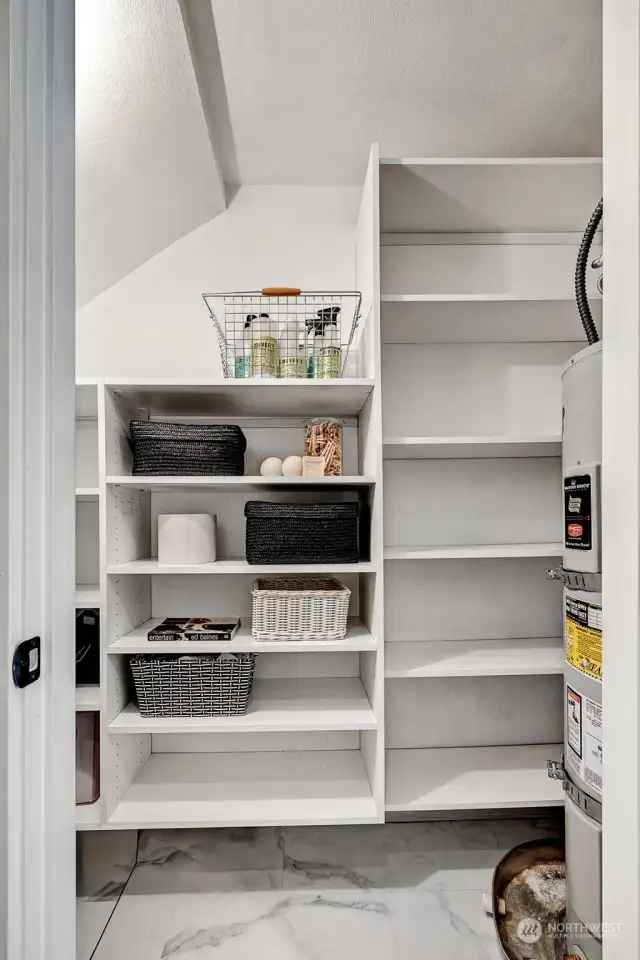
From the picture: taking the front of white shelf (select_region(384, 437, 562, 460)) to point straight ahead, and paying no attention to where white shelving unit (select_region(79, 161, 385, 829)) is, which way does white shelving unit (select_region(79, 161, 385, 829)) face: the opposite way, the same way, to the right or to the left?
the same way

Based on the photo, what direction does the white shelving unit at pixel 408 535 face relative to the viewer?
toward the camera

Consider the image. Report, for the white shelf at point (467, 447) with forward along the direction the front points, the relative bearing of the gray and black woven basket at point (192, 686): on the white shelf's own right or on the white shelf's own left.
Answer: on the white shelf's own right

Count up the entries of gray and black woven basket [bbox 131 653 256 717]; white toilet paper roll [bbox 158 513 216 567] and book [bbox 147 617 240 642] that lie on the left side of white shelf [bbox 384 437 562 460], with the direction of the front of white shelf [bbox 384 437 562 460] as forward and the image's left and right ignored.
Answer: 0

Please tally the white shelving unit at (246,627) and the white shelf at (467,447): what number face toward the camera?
2

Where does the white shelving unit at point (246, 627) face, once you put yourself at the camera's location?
facing the viewer
